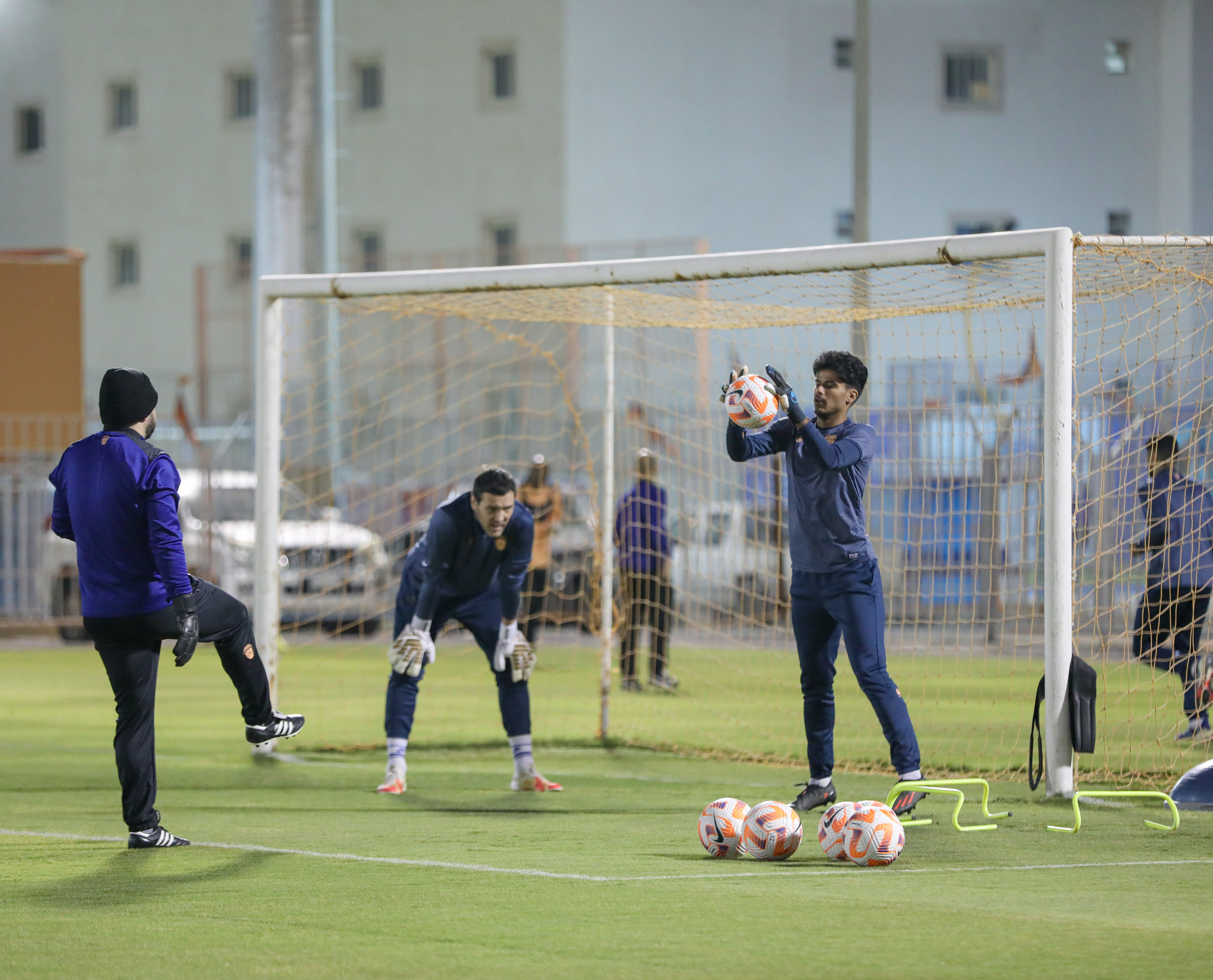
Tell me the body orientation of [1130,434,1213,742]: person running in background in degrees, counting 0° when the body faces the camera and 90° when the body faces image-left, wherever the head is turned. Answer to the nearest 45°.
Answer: approximately 135°

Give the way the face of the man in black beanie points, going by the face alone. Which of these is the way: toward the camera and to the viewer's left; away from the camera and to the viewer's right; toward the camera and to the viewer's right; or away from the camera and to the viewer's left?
away from the camera and to the viewer's right

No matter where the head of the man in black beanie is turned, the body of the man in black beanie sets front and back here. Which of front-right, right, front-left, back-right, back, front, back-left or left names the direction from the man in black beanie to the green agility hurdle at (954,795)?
front-right

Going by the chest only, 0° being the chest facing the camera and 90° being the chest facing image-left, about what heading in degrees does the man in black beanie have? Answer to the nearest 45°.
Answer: approximately 225°

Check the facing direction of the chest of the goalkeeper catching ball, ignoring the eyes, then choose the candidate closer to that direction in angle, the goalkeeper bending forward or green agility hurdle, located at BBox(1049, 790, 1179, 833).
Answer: the goalkeeper bending forward

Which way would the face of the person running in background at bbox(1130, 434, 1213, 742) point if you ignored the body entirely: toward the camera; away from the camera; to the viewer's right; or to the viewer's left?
to the viewer's left

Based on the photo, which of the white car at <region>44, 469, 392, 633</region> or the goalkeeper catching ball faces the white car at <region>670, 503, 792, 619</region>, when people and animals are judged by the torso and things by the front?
the white car at <region>44, 469, 392, 633</region>

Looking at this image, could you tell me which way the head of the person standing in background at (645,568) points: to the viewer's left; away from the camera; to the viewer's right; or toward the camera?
away from the camera

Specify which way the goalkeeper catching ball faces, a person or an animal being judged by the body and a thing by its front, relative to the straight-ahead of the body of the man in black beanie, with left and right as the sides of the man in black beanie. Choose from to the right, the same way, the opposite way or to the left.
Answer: the opposite way

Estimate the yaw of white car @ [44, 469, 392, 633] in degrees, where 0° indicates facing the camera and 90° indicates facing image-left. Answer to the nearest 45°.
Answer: approximately 315°

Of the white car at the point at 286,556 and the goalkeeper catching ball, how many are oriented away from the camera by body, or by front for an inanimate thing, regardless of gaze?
0
